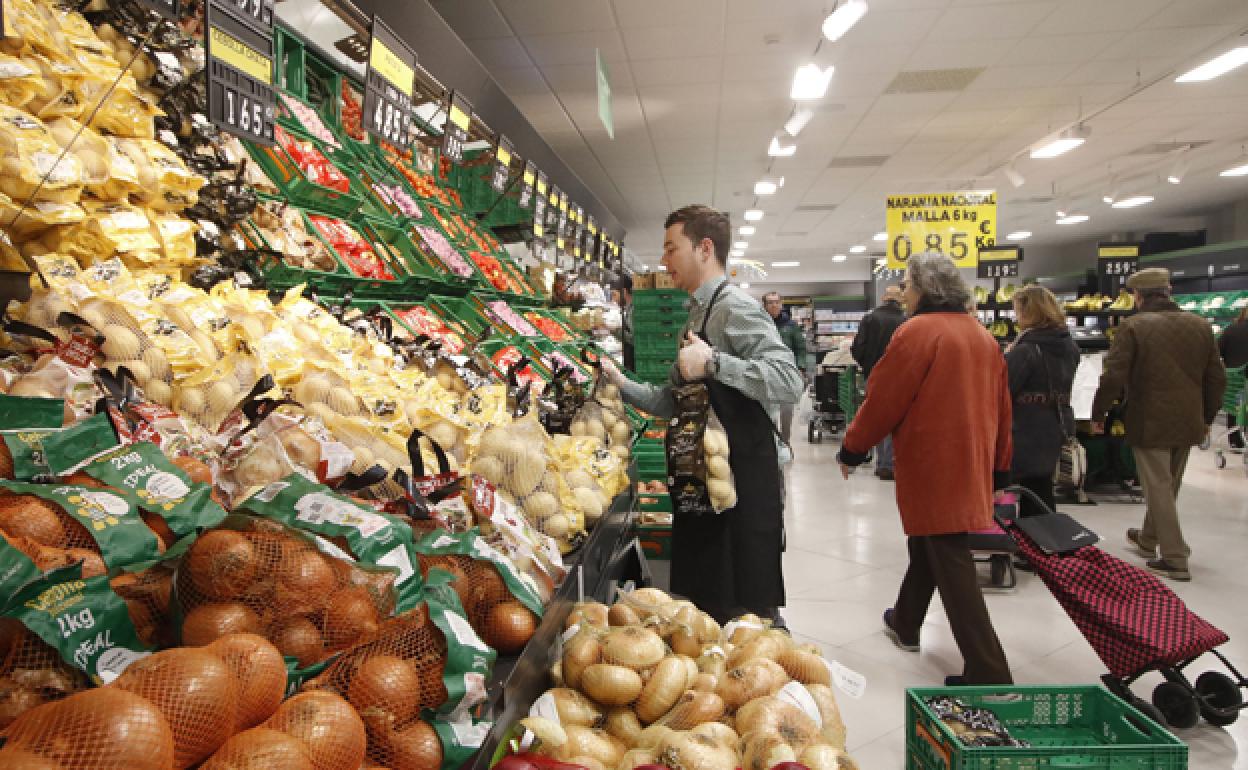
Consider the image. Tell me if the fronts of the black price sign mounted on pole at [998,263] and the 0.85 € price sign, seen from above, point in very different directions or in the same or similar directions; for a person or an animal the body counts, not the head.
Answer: same or similar directions

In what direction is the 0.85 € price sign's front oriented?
toward the camera

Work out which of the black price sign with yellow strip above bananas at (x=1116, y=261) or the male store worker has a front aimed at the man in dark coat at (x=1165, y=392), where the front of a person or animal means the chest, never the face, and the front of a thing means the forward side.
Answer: the black price sign with yellow strip above bananas

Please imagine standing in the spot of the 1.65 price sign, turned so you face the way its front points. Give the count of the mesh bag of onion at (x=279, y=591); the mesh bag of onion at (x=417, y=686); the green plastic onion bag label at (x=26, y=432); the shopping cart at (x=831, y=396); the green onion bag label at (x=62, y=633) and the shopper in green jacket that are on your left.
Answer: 2

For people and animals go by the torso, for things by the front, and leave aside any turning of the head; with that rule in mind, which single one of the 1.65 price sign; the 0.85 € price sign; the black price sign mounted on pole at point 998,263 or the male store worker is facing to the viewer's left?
the male store worker

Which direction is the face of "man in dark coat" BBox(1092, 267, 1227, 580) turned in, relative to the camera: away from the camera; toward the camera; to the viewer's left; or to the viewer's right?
away from the camera

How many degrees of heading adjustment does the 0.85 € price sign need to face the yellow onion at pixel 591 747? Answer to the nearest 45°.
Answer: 0° — it already faces it

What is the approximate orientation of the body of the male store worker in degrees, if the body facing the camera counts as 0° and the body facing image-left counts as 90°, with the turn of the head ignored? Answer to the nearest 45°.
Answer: approximately 90°

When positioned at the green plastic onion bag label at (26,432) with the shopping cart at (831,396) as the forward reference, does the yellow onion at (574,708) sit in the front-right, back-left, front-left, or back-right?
front-right

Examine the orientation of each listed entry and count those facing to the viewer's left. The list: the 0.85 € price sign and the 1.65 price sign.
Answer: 0

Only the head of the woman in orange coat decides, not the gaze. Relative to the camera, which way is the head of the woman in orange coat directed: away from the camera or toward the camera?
away from the camera

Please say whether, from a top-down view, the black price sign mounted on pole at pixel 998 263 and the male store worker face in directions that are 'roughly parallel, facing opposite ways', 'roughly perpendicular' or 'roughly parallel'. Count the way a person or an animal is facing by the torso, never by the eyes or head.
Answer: roughly perpendicular

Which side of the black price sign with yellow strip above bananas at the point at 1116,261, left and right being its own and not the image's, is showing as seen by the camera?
front

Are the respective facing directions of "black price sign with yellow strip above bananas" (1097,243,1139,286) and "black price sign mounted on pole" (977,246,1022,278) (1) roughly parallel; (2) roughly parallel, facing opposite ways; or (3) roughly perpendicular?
roughly parallel

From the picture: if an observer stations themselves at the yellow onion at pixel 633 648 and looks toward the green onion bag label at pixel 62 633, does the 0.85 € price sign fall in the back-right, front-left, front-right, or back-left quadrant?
back-right

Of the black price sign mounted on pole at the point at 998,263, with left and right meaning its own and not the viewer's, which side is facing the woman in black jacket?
front

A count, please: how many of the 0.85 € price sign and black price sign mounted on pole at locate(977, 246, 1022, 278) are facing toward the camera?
2

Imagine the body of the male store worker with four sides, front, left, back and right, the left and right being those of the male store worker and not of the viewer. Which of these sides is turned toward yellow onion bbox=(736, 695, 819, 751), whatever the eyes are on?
left

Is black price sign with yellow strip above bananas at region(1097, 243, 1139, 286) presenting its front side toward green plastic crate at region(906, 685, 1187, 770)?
yes

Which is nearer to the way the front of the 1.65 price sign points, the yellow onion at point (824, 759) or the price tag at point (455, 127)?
the yellow onion
